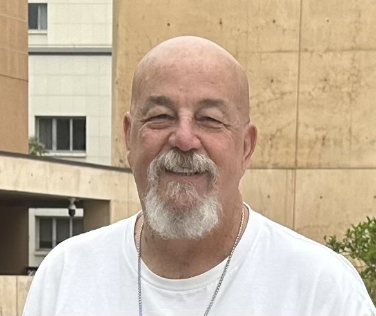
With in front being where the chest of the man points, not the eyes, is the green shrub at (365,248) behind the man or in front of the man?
behind

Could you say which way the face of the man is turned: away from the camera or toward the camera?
toward the camera

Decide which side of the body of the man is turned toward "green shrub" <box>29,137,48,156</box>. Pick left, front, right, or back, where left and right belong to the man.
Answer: back

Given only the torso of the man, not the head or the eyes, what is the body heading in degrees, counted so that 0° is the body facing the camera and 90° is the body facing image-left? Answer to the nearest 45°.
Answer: approximately 0°
